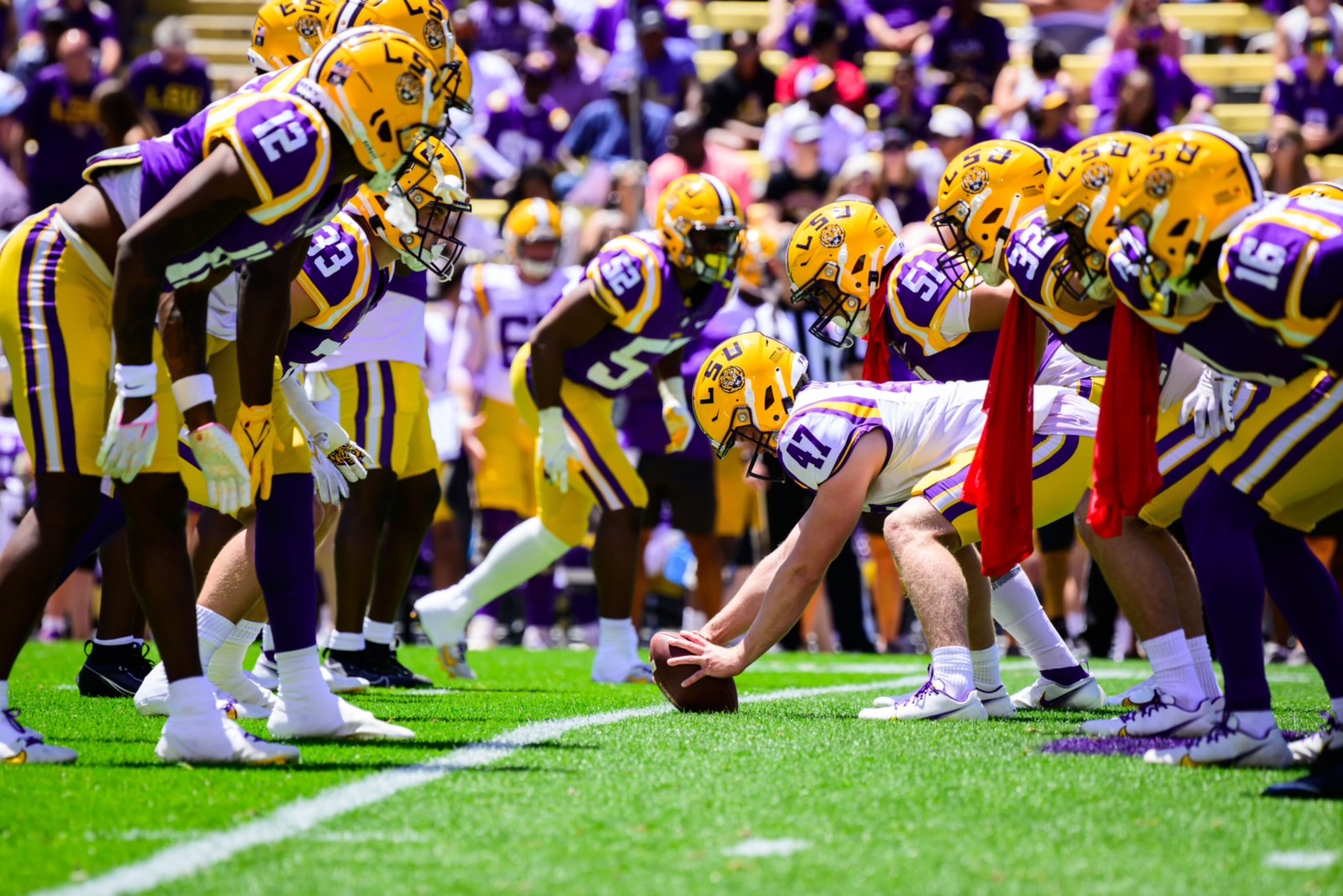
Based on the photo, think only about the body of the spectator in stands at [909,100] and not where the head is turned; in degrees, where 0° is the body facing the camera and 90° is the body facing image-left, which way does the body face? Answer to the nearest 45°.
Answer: approximately 0°

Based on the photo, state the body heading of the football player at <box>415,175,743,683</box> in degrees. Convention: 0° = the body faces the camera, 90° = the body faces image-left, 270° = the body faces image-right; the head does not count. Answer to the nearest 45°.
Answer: approximately 315°

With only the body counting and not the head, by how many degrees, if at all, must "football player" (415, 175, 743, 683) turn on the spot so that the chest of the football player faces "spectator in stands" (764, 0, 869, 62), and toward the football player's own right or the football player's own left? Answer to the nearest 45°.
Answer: approximately 135° to the football player's own left

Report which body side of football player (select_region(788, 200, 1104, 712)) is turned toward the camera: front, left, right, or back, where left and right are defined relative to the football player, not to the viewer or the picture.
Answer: left

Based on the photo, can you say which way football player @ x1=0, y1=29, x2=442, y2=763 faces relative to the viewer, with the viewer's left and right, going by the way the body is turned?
facing to the right of the viewer

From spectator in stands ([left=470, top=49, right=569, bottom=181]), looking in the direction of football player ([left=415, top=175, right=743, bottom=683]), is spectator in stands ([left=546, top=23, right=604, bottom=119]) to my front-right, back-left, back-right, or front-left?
back-left

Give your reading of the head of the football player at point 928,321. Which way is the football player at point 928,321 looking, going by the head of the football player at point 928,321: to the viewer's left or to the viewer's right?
to the viewer's left

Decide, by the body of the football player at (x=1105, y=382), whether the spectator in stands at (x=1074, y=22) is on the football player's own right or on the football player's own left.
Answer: on the football player's own right
